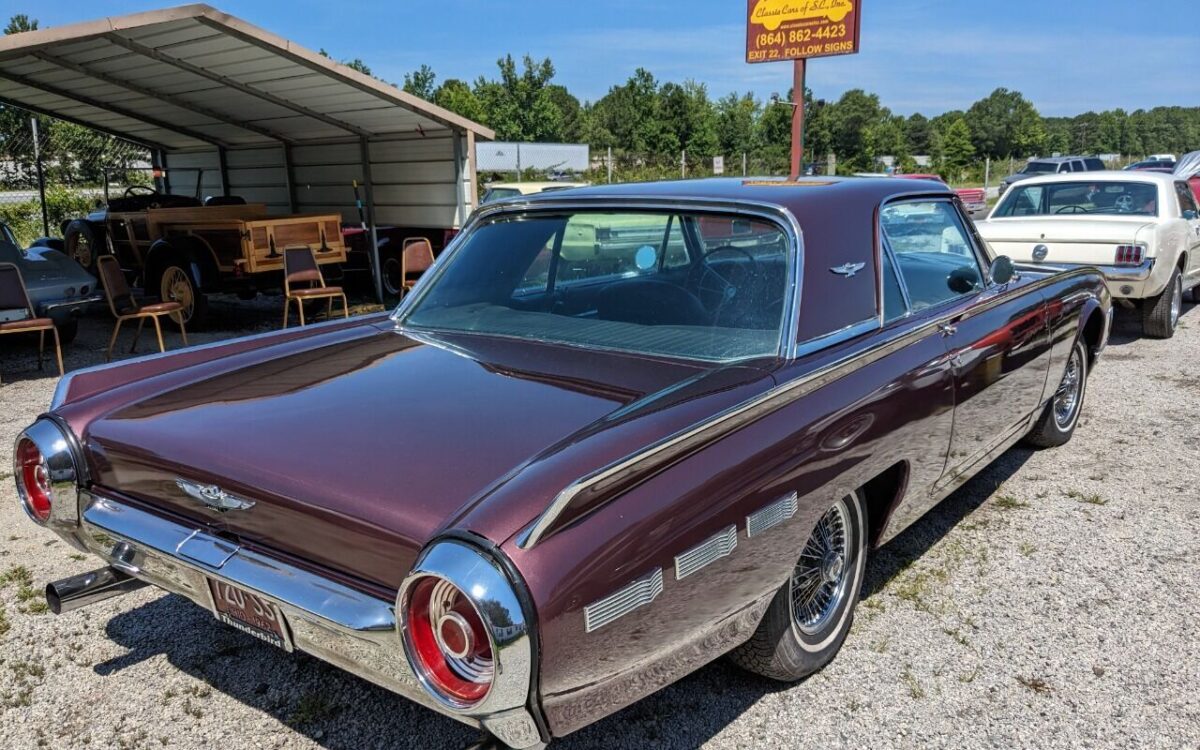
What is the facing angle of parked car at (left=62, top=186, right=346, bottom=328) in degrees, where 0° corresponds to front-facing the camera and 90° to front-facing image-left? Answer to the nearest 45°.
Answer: approximately 135°

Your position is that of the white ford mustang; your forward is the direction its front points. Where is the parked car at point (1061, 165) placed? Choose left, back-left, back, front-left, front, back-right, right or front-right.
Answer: front-left

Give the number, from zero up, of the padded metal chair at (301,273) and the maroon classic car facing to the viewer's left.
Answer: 0

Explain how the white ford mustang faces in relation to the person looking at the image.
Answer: facing away from the viewer and to the right of the viewer

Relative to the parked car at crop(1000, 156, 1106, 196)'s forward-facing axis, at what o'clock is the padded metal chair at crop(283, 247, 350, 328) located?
The padded metal chair is roughly at 11 o'clock from the parked car.

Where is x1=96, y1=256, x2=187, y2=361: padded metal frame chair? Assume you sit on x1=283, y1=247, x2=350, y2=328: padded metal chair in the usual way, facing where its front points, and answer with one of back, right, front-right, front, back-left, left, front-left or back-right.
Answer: right

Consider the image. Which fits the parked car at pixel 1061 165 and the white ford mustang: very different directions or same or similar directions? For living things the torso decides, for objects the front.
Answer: very different directions

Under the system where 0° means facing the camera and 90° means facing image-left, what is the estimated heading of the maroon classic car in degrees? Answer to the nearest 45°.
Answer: approximately 225°

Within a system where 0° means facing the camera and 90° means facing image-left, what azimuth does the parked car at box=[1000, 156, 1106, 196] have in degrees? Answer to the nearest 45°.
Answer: approximately 45°

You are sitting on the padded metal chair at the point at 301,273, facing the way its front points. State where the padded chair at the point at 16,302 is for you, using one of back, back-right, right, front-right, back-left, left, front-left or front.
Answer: right

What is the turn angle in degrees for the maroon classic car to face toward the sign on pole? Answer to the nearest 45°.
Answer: approximately 45° to its left
